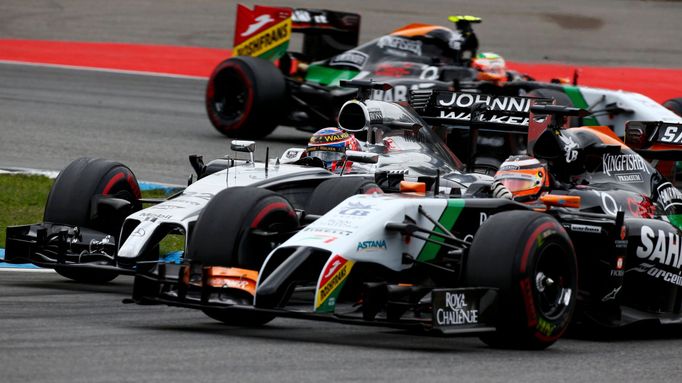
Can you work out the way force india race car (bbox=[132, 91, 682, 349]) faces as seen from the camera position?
facing the viewer and to the left of the viewer

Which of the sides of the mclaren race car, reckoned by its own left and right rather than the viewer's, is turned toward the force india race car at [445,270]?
left

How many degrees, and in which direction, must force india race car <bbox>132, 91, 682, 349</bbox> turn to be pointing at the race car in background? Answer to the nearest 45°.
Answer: approximately 135° to its right

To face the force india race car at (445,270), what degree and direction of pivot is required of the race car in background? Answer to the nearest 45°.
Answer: approximately 45° to its right

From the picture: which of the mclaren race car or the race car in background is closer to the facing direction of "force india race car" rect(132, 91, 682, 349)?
the mclaren race car

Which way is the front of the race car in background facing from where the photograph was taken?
facing the viewer and to the right of the viewer

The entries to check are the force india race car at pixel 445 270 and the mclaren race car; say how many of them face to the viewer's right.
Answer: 0
